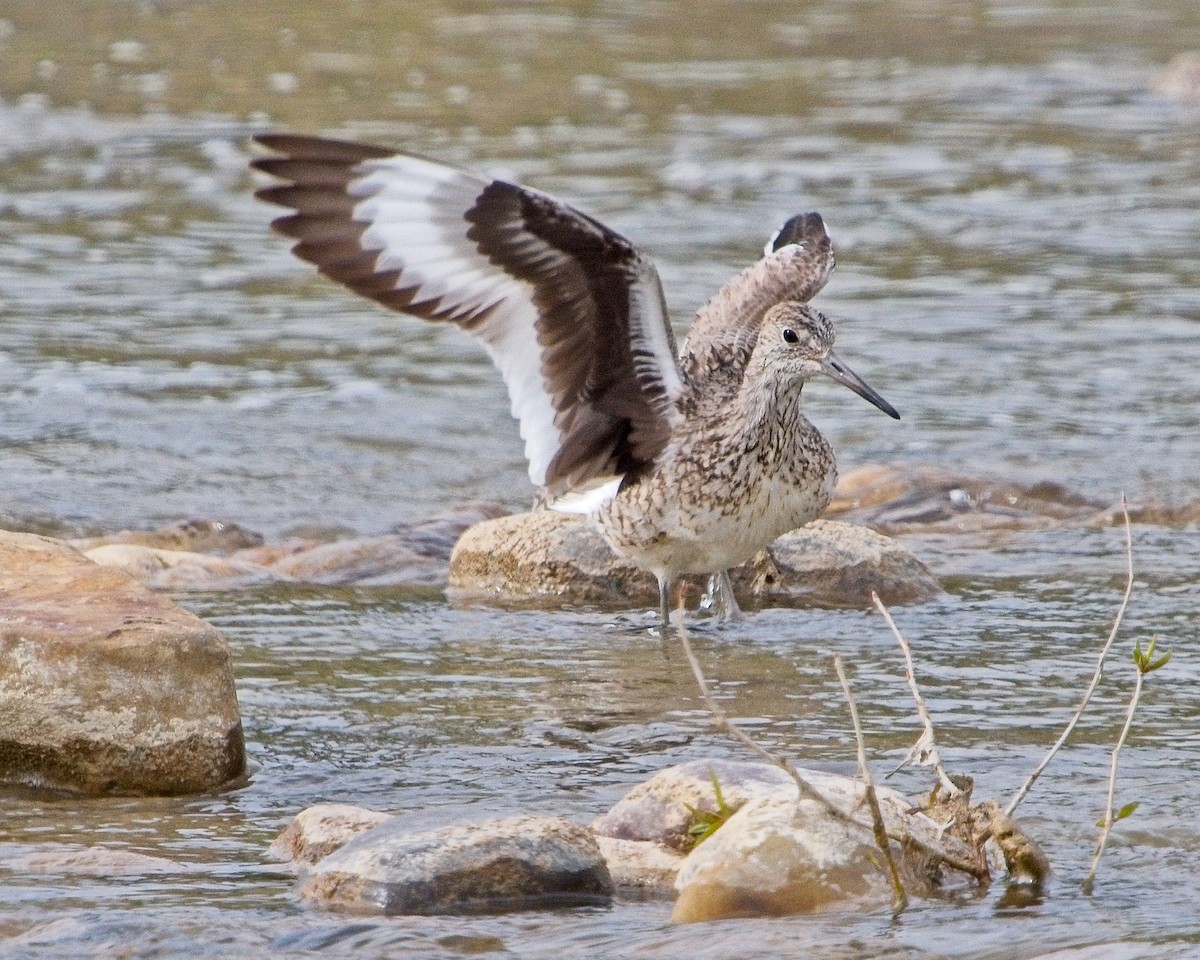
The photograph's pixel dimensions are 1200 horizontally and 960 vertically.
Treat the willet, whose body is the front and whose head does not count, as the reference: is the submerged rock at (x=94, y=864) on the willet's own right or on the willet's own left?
on the willet's own right

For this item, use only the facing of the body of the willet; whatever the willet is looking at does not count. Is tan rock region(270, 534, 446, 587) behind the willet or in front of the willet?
behind

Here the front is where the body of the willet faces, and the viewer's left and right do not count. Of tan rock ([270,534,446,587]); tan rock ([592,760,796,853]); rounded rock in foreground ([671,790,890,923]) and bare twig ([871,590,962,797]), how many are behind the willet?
1

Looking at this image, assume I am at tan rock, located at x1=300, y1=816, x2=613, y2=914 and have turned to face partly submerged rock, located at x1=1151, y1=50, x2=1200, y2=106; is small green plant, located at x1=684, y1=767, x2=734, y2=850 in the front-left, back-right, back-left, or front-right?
front-right

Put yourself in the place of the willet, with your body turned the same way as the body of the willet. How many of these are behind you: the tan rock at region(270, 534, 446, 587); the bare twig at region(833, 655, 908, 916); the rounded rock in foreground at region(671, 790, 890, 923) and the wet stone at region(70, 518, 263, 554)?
2

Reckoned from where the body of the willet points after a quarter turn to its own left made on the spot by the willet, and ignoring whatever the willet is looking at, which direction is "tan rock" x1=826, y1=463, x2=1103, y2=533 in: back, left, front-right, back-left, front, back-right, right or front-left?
front

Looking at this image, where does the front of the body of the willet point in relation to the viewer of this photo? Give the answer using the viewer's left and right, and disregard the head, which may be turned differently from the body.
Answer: facing the viewer and to the right of the viewer

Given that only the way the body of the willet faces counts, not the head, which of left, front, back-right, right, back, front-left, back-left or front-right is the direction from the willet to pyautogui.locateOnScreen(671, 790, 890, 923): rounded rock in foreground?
front-right

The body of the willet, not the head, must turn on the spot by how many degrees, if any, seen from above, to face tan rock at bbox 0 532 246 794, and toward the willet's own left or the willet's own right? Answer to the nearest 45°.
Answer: approximately 90° to the willet's own right

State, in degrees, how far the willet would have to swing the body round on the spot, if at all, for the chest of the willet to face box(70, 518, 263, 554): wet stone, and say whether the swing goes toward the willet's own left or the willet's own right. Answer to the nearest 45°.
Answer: approximately 180°

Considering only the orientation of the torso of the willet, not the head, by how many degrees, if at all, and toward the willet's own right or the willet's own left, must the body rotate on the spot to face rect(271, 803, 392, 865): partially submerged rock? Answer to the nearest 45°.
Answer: approximately 45° to the willet's own right

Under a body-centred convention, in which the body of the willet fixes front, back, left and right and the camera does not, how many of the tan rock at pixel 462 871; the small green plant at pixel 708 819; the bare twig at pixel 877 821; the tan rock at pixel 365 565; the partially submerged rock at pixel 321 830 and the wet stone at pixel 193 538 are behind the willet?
2

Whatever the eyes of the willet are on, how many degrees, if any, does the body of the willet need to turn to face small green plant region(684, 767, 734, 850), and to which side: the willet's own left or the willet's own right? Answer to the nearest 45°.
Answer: approximately 45° to the willet's own right

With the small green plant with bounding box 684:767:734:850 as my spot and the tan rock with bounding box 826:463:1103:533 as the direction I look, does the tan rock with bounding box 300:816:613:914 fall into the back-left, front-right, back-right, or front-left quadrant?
back-left

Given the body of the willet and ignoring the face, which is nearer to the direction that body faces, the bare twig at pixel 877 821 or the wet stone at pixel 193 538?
the bare twig

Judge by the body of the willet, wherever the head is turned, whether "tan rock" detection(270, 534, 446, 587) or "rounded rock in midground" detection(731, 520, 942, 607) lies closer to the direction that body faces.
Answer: the rounded rock in midground

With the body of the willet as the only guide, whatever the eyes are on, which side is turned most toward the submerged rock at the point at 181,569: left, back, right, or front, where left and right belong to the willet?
back
